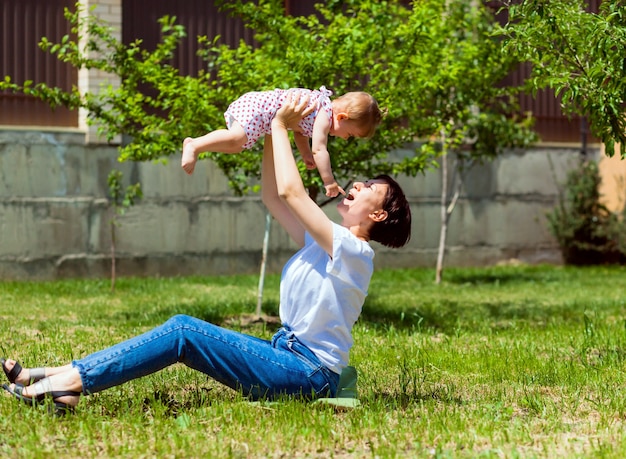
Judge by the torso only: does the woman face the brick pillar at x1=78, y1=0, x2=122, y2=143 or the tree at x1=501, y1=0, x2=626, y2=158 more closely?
the brick pillar

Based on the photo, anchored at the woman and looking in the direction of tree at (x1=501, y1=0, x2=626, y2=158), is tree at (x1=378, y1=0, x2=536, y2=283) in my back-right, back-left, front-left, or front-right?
front-left

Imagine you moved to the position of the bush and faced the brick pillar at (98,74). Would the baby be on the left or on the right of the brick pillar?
left

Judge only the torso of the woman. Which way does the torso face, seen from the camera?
to the viewer's left

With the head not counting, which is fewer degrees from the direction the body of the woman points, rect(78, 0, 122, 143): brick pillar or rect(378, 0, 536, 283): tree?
the brick pillar

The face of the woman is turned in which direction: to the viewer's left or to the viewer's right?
to the viewer's left

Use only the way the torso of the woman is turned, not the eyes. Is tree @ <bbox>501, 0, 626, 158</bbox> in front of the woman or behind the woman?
behind
